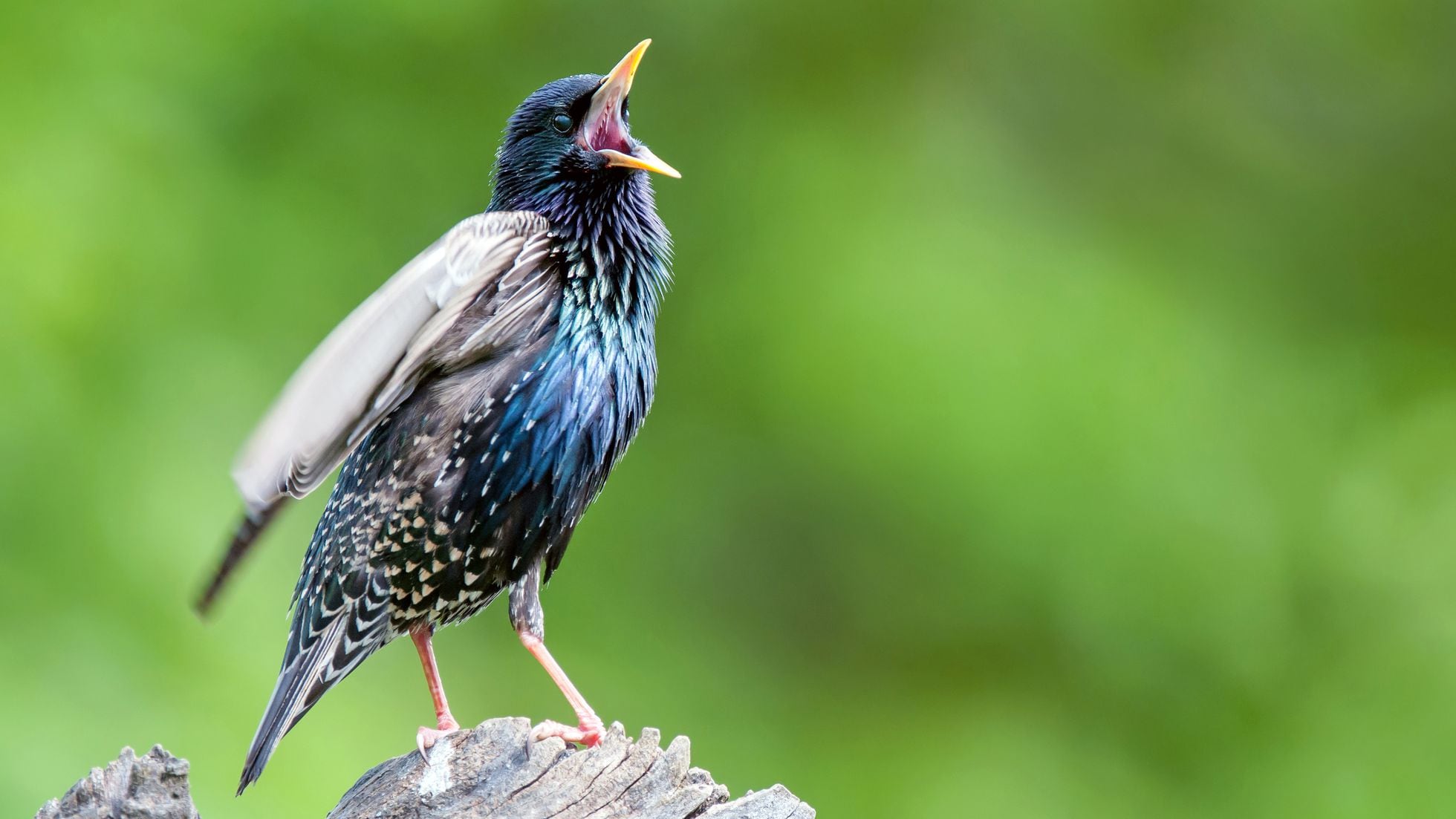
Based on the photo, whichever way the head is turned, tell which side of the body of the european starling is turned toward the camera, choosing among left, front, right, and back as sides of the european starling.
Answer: right
